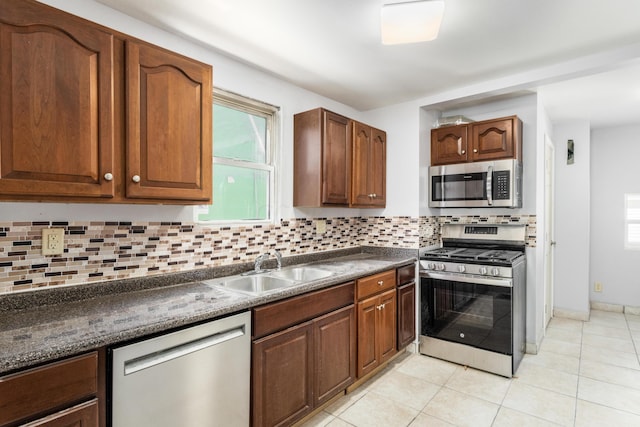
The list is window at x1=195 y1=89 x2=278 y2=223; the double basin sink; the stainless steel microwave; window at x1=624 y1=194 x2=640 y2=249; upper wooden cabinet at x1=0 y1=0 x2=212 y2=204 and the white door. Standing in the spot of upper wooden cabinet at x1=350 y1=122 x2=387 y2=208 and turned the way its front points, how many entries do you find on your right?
3

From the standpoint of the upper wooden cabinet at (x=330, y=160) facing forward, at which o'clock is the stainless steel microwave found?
The stainless steel microwave is roughly at 10 o'clock from the upper wooden cabinet.

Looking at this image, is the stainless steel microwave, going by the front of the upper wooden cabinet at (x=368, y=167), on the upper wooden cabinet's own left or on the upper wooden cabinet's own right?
on the upper wooden cabinet's own left

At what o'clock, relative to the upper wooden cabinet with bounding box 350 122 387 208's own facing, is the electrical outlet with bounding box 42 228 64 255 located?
The electrical outlet is roughly at 3 o'clock from the upper wooden cabinet.

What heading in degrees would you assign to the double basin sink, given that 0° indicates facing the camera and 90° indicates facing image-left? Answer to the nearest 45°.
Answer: approximately 315°
